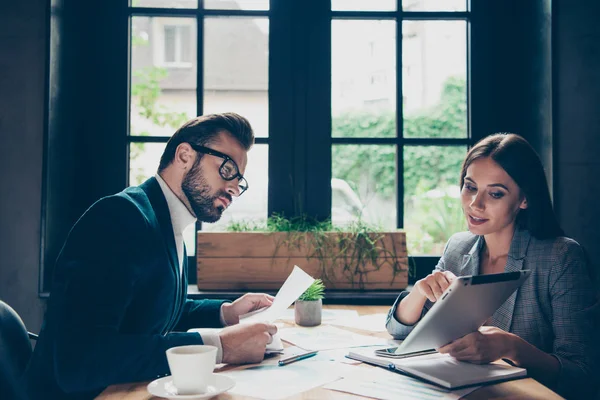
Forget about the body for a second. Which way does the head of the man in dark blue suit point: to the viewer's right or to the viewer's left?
to the viewer's right

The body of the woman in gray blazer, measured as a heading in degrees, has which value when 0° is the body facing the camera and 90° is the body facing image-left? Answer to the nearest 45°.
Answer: approximately 45°

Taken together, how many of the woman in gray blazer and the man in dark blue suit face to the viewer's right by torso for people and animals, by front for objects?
1

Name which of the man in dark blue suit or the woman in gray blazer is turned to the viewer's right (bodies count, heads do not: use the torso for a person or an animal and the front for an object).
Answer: the man in dark blue suit

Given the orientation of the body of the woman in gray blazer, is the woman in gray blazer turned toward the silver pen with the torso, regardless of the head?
yes

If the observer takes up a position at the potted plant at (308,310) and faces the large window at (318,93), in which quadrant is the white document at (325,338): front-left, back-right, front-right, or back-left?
back-right

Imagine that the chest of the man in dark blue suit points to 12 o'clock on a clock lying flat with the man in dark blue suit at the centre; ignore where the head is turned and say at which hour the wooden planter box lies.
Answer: The wooden planter box is roughly at 10 o'clock from the man in dark blue suit.

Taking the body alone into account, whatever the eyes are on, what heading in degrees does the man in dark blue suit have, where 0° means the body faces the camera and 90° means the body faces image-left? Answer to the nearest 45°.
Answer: approximately 270°

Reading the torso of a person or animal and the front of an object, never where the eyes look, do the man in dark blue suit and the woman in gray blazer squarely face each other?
yes

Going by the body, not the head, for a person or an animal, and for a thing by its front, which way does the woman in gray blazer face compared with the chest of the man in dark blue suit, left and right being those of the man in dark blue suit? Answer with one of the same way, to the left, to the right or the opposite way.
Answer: the opposite way
